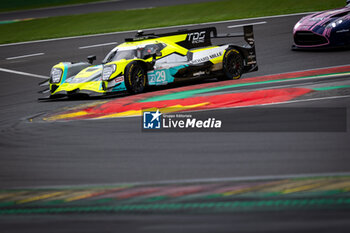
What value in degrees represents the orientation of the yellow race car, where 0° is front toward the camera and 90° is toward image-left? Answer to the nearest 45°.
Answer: approximately 45°
